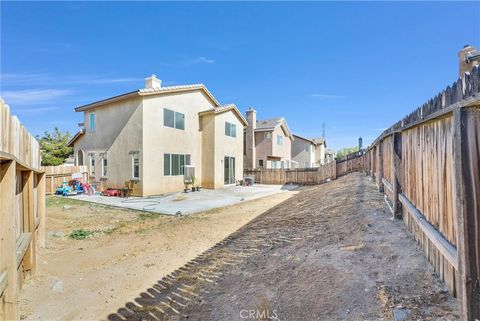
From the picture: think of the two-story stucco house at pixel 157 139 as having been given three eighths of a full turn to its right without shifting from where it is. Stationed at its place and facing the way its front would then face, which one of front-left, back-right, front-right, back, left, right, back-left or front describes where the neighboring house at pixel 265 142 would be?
front-left

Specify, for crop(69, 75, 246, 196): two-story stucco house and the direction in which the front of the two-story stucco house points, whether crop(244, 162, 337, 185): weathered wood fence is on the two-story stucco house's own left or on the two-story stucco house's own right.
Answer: on the two-story stucco house's own right

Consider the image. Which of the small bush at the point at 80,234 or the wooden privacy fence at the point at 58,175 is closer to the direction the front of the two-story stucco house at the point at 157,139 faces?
the wooden privacy fence

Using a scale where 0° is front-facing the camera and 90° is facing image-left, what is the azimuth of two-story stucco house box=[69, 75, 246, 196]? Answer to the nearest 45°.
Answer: approximately 135°

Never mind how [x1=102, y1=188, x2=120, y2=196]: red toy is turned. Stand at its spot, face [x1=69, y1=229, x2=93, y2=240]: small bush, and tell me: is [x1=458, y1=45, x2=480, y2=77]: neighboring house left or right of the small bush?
left

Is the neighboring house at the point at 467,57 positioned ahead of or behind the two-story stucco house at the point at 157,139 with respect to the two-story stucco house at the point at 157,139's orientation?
behind

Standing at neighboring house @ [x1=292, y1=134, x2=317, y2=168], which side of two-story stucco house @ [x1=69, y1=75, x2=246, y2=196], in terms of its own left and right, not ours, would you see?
right

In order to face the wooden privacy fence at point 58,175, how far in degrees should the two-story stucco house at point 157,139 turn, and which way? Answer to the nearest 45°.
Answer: approximately 45° to its left

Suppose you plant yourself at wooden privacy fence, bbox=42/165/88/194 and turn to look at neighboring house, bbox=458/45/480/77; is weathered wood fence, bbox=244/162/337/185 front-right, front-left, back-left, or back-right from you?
front-left
